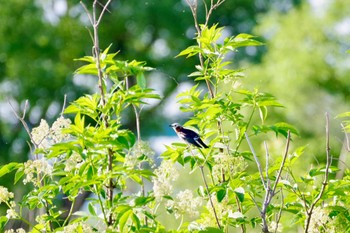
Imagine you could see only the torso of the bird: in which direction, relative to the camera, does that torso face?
to the viewer's left
